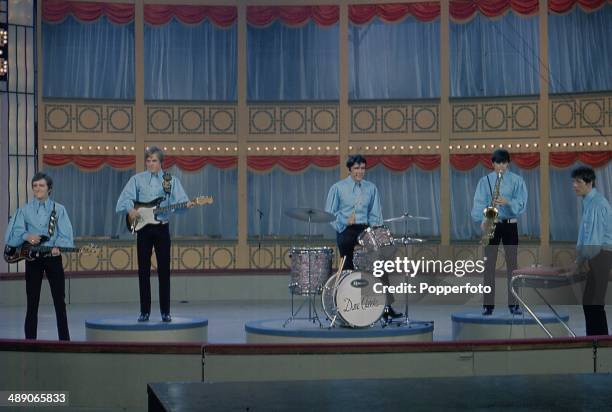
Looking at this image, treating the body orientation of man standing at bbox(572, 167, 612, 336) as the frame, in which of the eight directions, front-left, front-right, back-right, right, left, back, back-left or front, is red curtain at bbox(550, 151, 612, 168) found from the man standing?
right

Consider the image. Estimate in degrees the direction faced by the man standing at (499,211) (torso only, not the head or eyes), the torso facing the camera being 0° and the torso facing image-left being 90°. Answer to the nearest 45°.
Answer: approximately 0°

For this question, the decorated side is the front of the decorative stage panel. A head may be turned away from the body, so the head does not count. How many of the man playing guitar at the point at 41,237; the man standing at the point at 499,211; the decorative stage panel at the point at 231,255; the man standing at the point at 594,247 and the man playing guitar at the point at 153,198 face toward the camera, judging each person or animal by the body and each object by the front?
4

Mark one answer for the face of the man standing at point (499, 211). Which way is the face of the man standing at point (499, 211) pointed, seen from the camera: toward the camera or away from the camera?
toward the camera

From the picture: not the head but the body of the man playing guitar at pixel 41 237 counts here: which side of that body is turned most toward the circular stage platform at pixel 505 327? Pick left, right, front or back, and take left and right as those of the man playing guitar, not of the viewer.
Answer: left

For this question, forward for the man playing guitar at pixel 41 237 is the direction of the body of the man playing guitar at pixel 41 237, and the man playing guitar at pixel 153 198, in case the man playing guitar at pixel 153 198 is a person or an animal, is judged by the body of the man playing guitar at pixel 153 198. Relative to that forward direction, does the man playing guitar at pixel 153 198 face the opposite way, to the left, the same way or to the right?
the same way

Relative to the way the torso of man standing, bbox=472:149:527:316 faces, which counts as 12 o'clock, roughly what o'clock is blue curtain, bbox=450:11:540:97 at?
The blue curtain is roughly at 6 o'clock from the man standing.

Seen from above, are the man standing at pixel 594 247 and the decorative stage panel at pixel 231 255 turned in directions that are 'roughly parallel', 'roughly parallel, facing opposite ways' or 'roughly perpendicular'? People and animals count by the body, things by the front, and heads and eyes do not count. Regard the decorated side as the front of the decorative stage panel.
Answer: roughly perpendicular

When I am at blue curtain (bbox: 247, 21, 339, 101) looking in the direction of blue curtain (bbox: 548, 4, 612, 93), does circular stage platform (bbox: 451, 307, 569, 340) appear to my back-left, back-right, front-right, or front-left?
front-right

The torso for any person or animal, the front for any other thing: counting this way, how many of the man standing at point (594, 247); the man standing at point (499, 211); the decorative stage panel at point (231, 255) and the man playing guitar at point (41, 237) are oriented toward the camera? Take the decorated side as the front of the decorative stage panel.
3

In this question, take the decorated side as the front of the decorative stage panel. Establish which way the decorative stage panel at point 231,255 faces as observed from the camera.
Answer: facing the viewer

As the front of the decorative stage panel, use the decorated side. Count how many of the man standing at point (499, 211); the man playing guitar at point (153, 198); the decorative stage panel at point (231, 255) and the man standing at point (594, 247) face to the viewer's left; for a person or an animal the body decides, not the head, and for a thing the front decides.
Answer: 1

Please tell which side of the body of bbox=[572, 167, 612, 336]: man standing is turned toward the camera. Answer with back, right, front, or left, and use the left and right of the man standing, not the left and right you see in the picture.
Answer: left

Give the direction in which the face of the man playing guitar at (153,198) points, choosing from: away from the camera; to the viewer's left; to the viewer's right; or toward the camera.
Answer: toward the camera

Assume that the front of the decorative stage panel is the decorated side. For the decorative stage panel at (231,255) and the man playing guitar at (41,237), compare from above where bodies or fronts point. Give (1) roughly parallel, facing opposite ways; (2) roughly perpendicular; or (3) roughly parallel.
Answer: roughly parallel

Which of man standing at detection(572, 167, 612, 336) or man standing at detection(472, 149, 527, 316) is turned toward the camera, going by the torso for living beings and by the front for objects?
man standing at detection(472, 149, 527, 316)

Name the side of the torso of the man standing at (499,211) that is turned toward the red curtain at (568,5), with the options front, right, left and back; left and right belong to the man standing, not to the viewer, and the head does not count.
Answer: back
